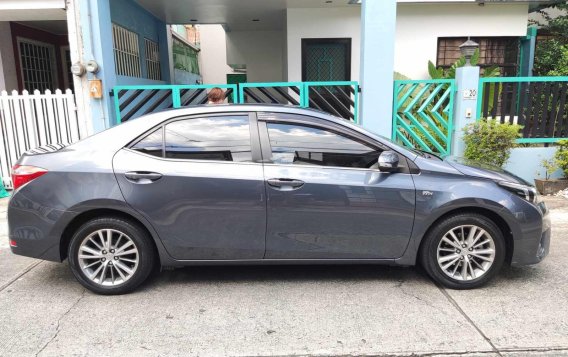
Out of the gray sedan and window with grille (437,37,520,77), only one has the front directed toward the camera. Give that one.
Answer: the window with grille

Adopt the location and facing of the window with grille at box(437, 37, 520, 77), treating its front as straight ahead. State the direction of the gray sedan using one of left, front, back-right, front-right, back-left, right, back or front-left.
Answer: front

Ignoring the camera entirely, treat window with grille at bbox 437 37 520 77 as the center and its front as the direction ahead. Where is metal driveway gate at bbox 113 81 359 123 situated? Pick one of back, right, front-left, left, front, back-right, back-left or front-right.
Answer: front-right

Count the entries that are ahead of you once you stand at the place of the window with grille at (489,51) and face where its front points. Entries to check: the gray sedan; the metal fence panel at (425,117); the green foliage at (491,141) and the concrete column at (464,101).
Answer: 4

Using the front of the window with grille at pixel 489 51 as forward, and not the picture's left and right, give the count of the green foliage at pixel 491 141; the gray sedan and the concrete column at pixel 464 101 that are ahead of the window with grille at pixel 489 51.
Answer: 3

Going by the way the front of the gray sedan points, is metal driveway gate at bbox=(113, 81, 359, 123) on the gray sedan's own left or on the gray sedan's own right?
on the gray sedan's own left

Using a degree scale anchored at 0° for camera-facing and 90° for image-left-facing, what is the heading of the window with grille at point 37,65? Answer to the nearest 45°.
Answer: approximately 315°

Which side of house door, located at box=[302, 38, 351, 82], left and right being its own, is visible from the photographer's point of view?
front

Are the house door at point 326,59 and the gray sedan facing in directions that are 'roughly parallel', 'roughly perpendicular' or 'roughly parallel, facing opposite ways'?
roughly perpendicular

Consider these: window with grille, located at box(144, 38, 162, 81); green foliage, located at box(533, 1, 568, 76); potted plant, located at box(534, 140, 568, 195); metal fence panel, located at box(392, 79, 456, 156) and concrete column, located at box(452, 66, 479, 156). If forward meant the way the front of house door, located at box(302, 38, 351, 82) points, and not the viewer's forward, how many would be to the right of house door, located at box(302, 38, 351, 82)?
1

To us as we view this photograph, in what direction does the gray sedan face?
facing to the right of the viewer

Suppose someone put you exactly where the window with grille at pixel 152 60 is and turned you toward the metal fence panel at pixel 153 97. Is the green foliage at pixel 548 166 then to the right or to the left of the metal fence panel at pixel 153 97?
left

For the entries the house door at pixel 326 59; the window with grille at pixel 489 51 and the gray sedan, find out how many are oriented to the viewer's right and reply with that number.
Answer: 1

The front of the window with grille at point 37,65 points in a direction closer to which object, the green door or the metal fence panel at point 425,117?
the metal fence panel
